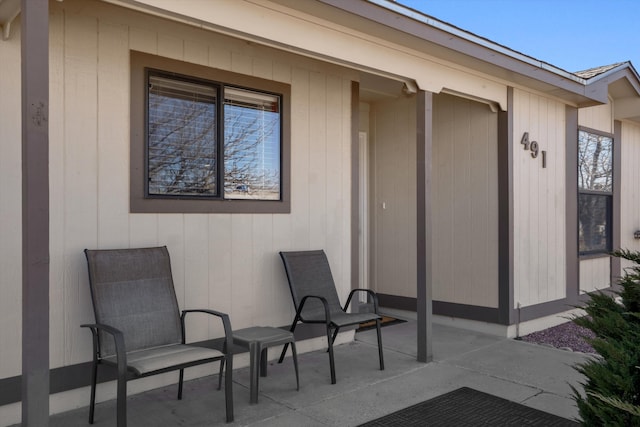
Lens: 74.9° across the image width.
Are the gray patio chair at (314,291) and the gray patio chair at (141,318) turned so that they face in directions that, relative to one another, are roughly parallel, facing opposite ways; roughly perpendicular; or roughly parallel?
roughly parallel

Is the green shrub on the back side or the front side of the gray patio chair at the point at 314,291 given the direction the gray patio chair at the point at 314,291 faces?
on the front side

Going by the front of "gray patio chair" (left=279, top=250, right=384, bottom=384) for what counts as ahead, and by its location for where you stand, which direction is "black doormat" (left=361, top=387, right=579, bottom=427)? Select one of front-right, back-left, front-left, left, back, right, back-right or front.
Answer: front

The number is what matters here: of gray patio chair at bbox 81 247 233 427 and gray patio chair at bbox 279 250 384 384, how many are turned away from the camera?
0

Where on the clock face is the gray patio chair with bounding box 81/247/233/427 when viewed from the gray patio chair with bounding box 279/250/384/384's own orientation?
the gray patio chair with bounding box 81/247/233/427 is roughly at 3 o'clock from the gray patio chair with bounding box 279/250/384/384.

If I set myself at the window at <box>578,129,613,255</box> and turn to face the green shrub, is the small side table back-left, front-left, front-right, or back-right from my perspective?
front-right

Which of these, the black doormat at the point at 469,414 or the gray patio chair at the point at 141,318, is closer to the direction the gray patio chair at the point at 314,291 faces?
the black doormat

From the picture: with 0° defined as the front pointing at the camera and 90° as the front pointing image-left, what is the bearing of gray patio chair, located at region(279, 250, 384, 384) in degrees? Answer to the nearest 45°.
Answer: approximately 315°

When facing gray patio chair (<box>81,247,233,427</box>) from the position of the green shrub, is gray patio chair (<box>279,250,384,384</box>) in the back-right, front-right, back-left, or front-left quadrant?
front-right

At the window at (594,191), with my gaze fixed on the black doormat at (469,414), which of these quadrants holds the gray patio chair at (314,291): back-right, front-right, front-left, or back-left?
front-right

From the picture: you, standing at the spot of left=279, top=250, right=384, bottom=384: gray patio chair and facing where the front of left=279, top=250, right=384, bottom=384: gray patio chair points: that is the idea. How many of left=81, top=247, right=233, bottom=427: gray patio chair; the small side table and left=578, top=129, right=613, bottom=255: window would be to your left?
1
